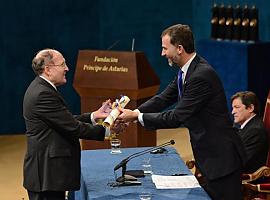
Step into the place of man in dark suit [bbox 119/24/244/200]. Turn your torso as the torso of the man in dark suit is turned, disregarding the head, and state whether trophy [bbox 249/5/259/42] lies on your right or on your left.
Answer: on your right

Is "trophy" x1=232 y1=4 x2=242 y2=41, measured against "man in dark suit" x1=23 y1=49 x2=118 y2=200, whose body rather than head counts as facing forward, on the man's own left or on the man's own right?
on the man's own left

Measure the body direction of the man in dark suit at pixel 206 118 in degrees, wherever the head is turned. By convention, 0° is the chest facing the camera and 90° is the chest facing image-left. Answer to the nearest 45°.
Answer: approximately 90°

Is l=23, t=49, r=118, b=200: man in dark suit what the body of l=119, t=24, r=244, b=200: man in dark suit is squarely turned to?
yes

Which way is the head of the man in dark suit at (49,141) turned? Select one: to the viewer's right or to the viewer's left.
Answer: to the viewer's right

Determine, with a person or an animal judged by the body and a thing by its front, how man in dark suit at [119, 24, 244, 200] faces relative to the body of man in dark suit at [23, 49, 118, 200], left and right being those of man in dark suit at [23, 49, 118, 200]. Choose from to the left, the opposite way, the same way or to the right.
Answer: the opposite way

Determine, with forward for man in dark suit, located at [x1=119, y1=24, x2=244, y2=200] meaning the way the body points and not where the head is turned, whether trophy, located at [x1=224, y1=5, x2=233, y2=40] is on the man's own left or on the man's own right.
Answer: on the man's own right

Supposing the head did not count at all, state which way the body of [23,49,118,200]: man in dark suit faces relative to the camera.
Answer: to the viewer's right

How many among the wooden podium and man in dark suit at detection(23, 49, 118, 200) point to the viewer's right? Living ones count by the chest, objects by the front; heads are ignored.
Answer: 1
